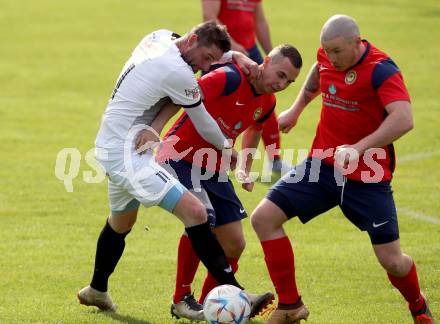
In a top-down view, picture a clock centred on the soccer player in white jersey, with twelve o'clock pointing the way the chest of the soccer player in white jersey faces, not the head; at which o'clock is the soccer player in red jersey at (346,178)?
The soccer player in red jersey is roughly at 12 o'clock from the soccer player in white jersey.

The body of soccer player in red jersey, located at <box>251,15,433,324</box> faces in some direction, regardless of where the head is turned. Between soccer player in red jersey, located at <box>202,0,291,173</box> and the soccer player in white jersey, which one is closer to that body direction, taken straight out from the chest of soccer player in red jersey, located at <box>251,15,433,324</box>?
the soccer player in white jersey

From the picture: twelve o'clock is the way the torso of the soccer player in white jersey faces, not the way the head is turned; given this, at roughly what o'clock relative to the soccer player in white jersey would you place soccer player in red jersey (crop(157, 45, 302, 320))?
The soccer player in red jersey is roughly at 11 o'clock from the soccer player in white jersey.

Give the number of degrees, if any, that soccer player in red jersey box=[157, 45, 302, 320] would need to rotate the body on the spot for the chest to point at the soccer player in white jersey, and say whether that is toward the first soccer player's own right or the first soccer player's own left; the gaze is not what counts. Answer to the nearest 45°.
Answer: approximately 90° to the first soccer player's own right

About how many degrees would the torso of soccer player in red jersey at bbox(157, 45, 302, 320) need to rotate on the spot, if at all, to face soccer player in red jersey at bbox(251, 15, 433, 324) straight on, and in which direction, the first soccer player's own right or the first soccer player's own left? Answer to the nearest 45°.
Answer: approximately 45° to the first soccer player's own left

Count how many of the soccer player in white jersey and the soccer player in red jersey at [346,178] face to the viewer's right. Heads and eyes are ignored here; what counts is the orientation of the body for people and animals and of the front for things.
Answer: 1

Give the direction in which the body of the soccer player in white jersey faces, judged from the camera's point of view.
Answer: to the viewer's right

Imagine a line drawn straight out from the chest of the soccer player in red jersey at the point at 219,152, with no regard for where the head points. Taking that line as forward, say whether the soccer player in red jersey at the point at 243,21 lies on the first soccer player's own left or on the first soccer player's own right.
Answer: on the first soccer player's own left
